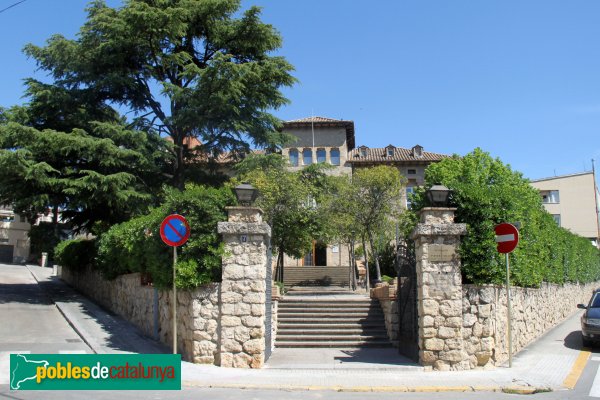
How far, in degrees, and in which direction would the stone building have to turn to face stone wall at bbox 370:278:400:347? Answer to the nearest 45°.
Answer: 0° — it already faces it

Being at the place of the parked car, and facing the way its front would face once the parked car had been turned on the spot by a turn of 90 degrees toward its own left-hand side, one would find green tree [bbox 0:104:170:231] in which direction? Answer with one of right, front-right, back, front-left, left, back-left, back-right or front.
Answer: back

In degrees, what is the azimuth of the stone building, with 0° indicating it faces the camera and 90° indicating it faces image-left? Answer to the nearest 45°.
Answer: approximately 0°

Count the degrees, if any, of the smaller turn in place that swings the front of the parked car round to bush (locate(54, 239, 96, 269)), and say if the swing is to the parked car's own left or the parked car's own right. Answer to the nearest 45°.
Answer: approximately 90° to the parked car's own right

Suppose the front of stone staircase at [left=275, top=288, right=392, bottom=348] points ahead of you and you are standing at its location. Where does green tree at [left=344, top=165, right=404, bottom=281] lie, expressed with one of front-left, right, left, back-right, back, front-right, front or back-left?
back

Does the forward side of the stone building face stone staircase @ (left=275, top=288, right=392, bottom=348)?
yes

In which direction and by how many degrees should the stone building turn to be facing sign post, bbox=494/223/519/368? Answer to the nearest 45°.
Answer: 0° — it already faces it

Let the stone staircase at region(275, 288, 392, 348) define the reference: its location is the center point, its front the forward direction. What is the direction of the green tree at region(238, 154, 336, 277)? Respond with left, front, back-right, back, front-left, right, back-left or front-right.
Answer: back

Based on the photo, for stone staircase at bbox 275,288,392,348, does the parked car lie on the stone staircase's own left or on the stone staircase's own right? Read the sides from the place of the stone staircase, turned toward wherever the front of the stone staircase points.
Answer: on the stone staircase's own left
